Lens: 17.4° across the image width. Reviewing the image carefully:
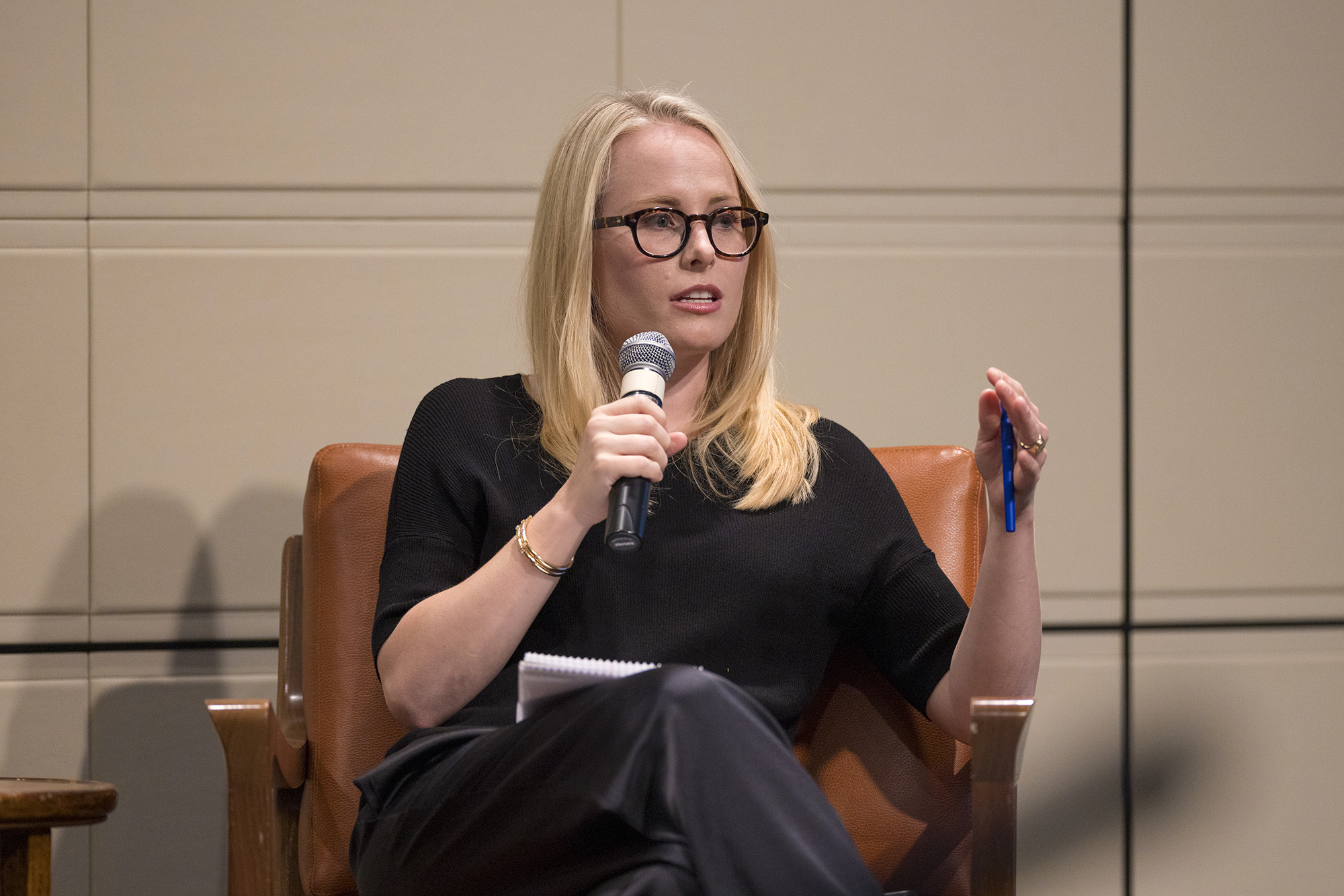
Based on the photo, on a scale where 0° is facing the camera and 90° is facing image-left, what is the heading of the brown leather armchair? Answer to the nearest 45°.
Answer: approximately 0°
